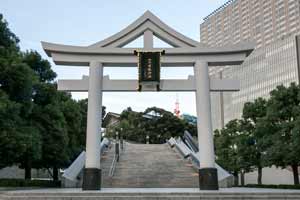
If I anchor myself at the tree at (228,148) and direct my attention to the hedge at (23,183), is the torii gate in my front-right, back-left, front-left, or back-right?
front-left

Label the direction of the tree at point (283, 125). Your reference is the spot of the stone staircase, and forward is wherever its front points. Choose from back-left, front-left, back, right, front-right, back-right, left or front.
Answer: left

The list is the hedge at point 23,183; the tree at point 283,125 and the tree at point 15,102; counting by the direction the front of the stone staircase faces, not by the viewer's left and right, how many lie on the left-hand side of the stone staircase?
1

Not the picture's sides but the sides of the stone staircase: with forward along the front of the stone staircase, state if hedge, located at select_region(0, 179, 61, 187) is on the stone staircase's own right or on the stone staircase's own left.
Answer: on the stone staircase's own right

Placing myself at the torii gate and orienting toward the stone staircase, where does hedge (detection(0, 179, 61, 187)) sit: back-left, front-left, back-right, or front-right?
front-left

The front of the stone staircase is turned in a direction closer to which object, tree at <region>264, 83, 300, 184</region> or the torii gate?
the torii gate

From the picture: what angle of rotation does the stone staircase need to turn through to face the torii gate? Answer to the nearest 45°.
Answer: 0° — it already faces it

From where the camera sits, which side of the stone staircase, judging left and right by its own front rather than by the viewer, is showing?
front

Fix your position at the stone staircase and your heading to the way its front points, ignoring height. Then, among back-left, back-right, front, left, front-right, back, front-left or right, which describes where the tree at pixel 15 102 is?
front-right

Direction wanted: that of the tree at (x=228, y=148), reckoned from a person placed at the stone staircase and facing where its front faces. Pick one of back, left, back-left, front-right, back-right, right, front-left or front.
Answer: back-left

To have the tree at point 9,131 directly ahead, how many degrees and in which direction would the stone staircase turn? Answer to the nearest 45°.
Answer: approximately 45° to its right
